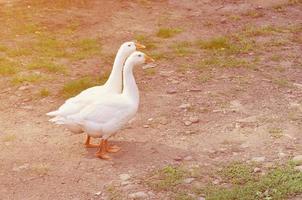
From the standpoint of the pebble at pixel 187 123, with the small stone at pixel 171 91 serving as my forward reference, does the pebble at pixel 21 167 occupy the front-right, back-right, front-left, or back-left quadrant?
back-left

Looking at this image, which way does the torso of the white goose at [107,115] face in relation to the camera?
to the viewer's right

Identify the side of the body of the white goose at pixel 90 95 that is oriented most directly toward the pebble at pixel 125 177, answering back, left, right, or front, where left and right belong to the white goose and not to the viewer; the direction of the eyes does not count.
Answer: right

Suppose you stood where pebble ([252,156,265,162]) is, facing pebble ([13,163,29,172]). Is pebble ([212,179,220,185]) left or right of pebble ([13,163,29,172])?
left

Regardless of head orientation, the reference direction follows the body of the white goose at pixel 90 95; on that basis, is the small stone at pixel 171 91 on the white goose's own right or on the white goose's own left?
on the white goose's own left

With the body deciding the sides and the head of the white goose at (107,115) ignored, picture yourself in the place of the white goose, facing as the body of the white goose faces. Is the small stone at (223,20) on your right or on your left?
on your left

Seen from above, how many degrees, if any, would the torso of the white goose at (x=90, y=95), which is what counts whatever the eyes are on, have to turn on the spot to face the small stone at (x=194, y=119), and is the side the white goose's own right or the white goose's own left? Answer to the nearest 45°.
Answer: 0° — it already faces it

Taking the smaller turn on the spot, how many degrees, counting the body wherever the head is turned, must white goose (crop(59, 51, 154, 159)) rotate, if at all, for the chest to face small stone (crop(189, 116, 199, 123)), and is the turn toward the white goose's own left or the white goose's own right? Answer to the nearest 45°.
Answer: approximately 45° to the white goose's own left

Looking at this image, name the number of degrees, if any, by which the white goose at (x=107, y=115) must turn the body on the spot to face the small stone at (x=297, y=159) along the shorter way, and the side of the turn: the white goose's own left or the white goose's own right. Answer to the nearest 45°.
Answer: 0° — it already faces it

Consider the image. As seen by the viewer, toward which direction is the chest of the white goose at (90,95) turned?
to the viewer's right

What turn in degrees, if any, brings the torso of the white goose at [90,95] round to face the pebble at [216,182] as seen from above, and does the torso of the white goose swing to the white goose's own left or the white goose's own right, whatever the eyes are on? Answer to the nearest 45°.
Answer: approximately 45° to the white goose's own right
